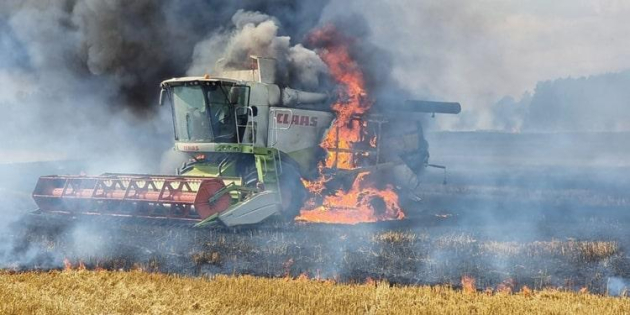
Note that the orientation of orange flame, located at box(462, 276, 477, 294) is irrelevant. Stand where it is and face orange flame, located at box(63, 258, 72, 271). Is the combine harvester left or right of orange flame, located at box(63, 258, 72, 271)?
right

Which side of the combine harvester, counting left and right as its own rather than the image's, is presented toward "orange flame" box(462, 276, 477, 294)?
left

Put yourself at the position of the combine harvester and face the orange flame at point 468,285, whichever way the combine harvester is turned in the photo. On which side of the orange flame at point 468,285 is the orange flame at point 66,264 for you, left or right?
right

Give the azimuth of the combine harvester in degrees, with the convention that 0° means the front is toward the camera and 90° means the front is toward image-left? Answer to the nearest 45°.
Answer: approximately 45°
